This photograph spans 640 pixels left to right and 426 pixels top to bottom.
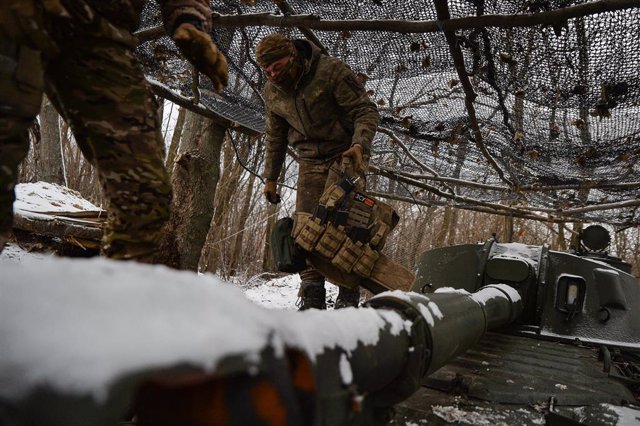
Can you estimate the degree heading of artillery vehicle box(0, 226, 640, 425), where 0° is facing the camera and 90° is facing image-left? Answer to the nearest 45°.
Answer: approximately 45°

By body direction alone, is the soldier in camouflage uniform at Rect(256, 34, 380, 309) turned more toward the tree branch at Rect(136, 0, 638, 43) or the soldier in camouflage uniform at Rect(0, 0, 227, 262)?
the soldier in camouflage uniform

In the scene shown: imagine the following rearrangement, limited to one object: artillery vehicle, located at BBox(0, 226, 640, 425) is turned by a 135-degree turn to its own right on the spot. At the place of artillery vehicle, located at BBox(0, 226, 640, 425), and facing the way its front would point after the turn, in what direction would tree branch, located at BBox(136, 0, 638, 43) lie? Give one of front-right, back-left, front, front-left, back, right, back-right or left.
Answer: front

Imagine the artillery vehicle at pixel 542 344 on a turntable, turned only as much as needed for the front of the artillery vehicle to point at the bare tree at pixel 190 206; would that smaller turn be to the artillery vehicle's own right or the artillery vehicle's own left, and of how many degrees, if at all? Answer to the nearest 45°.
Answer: approximately 45° to the artillery vehicle's own right

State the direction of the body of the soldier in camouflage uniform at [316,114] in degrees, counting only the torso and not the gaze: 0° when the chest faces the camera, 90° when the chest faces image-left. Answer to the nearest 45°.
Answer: approximately 45°

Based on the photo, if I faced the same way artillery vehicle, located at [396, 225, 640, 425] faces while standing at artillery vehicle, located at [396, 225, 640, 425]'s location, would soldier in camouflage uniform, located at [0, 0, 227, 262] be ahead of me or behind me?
ahead
